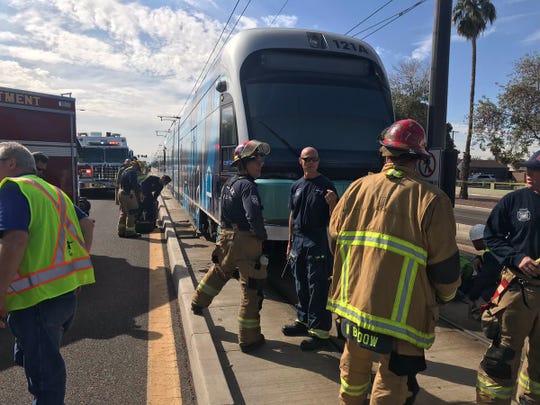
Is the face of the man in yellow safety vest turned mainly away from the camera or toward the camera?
away from the camera

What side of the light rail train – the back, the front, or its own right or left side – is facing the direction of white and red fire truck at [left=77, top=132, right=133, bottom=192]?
back

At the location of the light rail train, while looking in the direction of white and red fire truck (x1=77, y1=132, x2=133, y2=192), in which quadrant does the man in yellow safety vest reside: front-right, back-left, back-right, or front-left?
back-left

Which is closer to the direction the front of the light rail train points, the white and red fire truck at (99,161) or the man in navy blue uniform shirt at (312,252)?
the man in navy blue uniform shirt

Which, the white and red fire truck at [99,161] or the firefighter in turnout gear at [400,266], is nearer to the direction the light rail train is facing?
the firefighter in turnout gear

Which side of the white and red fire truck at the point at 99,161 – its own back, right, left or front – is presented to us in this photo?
front

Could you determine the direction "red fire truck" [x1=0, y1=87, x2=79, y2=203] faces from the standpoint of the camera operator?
facing the viewer and to the left of the viewer

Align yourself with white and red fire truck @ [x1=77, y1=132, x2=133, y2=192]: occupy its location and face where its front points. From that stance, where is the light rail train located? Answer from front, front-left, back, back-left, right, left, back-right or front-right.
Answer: front

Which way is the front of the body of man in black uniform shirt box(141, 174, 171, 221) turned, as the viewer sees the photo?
to the viewer's right

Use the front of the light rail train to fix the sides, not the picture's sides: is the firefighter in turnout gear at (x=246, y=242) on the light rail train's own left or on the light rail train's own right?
on the light rail train's own right

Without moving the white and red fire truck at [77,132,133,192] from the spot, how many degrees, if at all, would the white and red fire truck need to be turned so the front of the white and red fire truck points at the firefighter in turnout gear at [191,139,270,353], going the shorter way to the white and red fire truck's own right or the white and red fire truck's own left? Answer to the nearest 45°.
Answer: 0° — it already faces them

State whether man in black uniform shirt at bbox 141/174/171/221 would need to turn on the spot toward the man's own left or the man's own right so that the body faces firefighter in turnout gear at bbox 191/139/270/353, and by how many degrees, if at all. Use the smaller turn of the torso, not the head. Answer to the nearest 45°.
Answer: approximately 90° to the man's own right

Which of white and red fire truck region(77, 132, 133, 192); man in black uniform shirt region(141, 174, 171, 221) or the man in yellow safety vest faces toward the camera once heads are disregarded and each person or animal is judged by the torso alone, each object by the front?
the white and red fire truck

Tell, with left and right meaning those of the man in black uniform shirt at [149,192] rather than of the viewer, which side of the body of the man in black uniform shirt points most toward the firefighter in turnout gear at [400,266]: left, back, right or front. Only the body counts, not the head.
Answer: right

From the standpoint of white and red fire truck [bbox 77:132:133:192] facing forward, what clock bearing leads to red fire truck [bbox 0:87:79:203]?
red fire truck [bbox 0:87:79:203] is roughly at 12 o'clock from white and red fire truck [bbox 77:132:133:192].

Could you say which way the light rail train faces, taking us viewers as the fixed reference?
facing the viewer and to the right of the viewer
